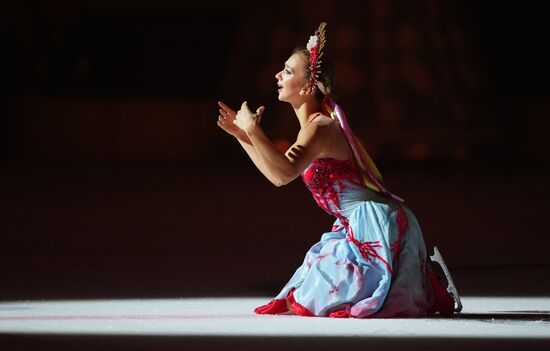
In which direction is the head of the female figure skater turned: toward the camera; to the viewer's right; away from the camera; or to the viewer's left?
to the viewer's left

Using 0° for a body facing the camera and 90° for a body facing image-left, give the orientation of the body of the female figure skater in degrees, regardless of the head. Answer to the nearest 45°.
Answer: approximately 90°
